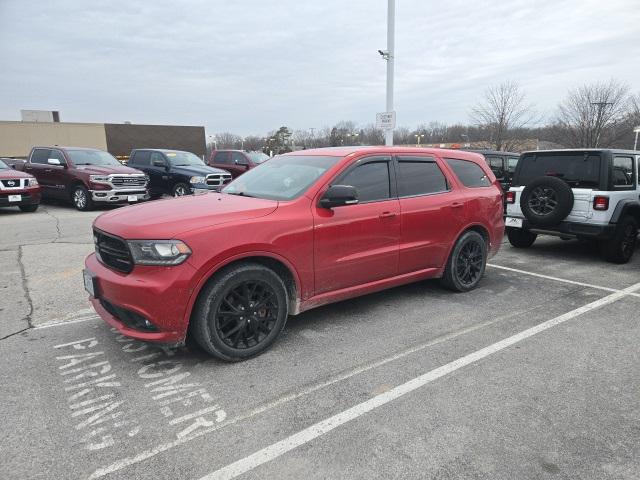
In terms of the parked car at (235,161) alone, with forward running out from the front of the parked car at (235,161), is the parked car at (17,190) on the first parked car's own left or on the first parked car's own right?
on the first parked car's own right

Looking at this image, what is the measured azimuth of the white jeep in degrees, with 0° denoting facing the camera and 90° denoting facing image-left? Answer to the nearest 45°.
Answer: approximately 225°

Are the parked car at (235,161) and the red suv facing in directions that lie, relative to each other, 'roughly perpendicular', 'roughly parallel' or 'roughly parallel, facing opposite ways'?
roughly perpendicular

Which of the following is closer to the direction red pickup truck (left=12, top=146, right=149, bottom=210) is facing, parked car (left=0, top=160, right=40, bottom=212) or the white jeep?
the white jeep

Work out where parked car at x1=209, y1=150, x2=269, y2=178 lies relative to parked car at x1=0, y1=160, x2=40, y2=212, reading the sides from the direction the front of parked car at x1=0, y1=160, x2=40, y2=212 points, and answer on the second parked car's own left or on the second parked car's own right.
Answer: on the second parked car's own left

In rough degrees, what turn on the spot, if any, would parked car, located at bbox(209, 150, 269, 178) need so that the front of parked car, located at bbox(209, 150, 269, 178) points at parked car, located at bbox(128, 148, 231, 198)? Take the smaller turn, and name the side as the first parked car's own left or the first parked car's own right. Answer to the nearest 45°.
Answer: approximately 90° to the first parked car's own right
